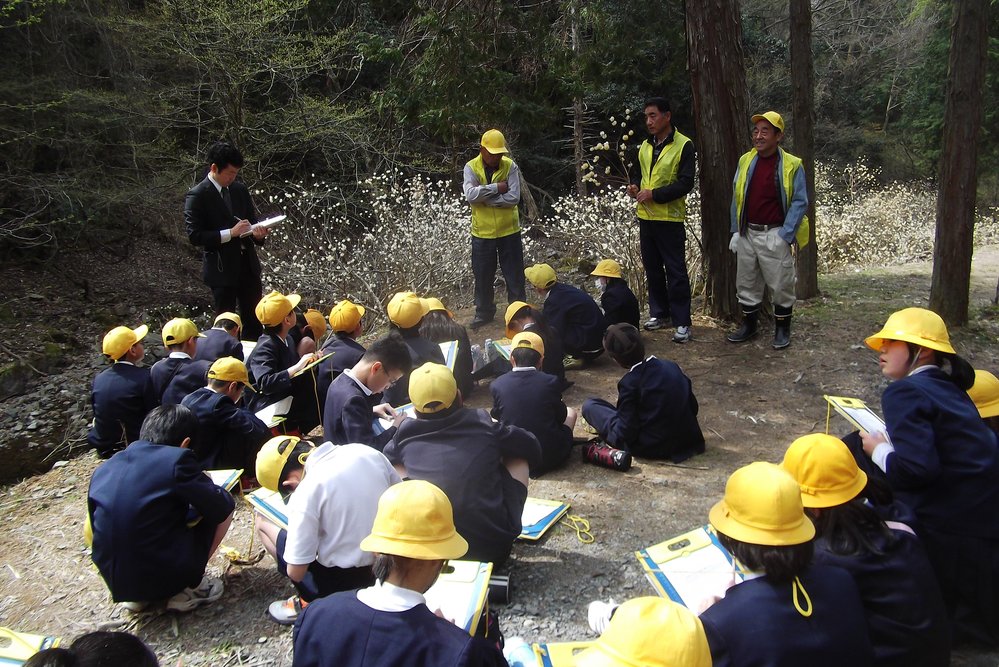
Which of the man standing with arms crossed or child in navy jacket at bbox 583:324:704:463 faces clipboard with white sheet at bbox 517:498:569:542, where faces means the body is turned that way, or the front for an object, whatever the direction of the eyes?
the man standing with arms crossed

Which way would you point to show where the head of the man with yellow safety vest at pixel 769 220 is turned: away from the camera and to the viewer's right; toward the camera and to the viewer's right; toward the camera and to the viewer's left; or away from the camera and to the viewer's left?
toward the camera and to the viewer's left

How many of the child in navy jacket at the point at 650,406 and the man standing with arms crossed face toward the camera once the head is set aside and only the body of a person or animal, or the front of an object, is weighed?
1

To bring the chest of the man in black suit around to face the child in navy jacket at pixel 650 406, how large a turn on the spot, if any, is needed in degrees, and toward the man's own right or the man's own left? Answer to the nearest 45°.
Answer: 0° — they already face them

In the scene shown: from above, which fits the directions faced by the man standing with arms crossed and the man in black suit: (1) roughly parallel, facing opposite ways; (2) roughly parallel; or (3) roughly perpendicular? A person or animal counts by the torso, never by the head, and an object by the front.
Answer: roughly perpendicular

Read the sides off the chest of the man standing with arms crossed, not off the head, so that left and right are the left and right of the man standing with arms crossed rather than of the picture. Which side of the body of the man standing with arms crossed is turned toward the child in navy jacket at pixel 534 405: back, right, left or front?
front

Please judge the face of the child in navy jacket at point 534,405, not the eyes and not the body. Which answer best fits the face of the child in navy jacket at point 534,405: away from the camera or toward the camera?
away from the camera

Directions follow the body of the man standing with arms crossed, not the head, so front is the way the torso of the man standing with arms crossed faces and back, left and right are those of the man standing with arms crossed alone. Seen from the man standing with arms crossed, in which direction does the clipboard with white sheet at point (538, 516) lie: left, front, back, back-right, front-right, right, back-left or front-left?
front

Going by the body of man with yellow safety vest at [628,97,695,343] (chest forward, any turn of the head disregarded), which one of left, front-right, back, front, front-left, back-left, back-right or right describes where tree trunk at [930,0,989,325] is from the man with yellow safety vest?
back-left

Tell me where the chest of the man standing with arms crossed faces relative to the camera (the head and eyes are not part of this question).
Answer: toward the camera

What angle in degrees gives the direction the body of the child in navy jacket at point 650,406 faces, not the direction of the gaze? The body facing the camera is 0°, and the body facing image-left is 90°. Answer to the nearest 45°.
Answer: approximately 135°

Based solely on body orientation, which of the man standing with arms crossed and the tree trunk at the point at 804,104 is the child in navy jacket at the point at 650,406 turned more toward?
the man standing with arms crossed

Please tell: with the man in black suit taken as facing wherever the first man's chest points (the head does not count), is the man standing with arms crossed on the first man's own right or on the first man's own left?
on the first man's own left
